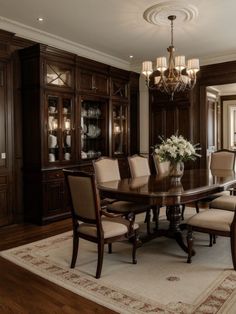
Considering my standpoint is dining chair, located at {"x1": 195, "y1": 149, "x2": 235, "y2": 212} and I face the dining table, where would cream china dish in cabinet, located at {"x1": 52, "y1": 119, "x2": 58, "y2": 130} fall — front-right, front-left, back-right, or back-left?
front-right

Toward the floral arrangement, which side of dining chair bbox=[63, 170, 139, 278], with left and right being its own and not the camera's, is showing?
front

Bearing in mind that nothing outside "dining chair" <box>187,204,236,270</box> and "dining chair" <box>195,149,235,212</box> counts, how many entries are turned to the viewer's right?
0

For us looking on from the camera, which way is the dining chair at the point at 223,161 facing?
facing the viewer and to the left of the viewer

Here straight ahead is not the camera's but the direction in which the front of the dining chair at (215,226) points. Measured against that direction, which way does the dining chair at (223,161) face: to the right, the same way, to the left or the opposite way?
to the left

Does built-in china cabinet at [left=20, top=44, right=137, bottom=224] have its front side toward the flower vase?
yes

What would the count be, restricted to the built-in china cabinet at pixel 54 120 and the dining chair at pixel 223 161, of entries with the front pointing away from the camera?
0

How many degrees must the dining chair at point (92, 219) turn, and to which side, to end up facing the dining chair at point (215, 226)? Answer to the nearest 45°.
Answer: approximately 45° to its right

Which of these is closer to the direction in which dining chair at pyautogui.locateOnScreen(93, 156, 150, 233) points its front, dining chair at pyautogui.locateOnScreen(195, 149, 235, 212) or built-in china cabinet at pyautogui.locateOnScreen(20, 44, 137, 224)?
the dining chair

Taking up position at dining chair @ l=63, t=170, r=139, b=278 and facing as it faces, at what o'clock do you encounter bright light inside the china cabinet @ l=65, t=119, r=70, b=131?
The bright light inside the china cabinet is roughly at 10 o'clock from the dining chair.

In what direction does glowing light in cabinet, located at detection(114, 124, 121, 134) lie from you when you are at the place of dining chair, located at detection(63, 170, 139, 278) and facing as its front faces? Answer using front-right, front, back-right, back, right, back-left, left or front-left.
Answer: front-left

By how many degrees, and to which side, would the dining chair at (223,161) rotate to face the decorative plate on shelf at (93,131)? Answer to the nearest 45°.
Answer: approximately 45° to its right

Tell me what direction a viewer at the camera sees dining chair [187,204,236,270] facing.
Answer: facing away from the viewer and to the left of the viewer
